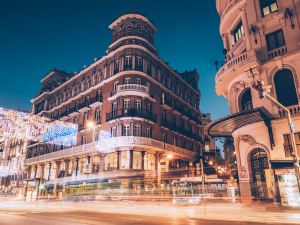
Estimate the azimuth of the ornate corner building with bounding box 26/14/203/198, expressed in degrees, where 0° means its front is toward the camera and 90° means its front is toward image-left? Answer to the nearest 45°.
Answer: approximately 0°
